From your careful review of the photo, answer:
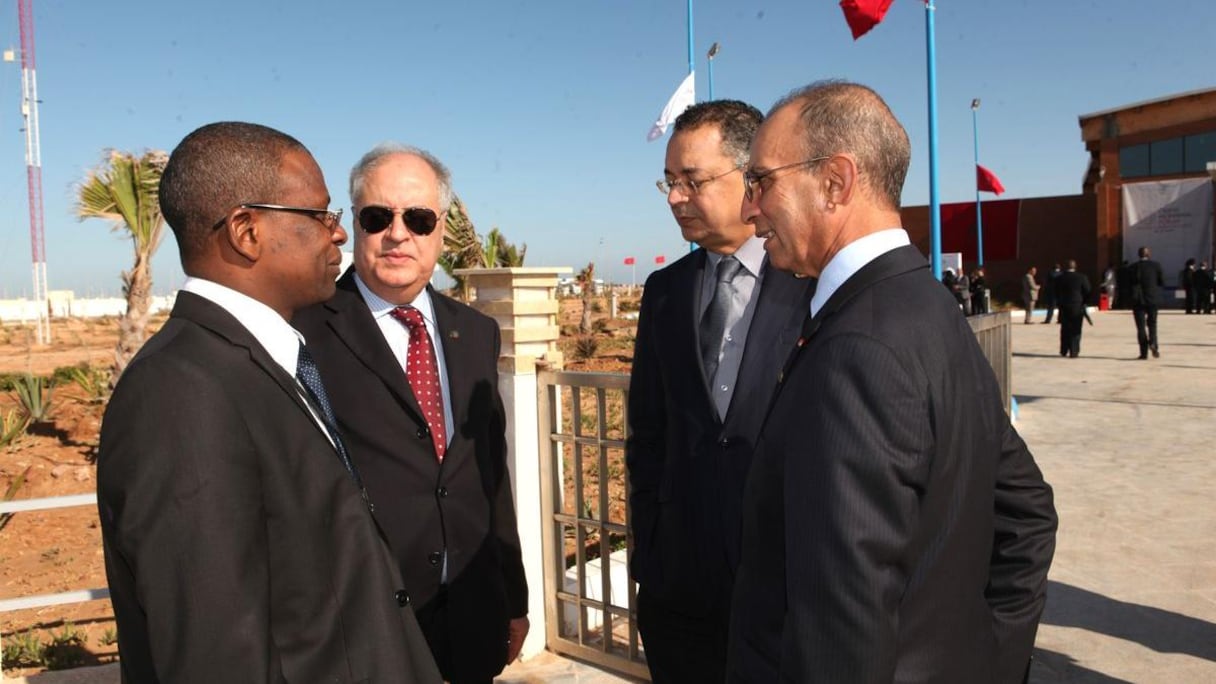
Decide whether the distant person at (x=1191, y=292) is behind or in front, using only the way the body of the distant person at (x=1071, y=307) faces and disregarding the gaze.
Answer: in front

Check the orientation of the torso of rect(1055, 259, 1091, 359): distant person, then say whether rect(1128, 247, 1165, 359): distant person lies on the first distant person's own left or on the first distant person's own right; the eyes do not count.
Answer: on the first distant person's own right

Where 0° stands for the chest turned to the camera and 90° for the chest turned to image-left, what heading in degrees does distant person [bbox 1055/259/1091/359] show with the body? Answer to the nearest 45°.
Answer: approximately 180°

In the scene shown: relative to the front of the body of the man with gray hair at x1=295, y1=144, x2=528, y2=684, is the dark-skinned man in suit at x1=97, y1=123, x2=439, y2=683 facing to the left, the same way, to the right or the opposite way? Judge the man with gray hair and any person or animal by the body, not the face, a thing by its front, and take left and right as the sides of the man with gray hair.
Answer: to the left

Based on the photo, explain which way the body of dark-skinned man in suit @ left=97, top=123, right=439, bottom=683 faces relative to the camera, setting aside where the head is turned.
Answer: to the viewer's right
